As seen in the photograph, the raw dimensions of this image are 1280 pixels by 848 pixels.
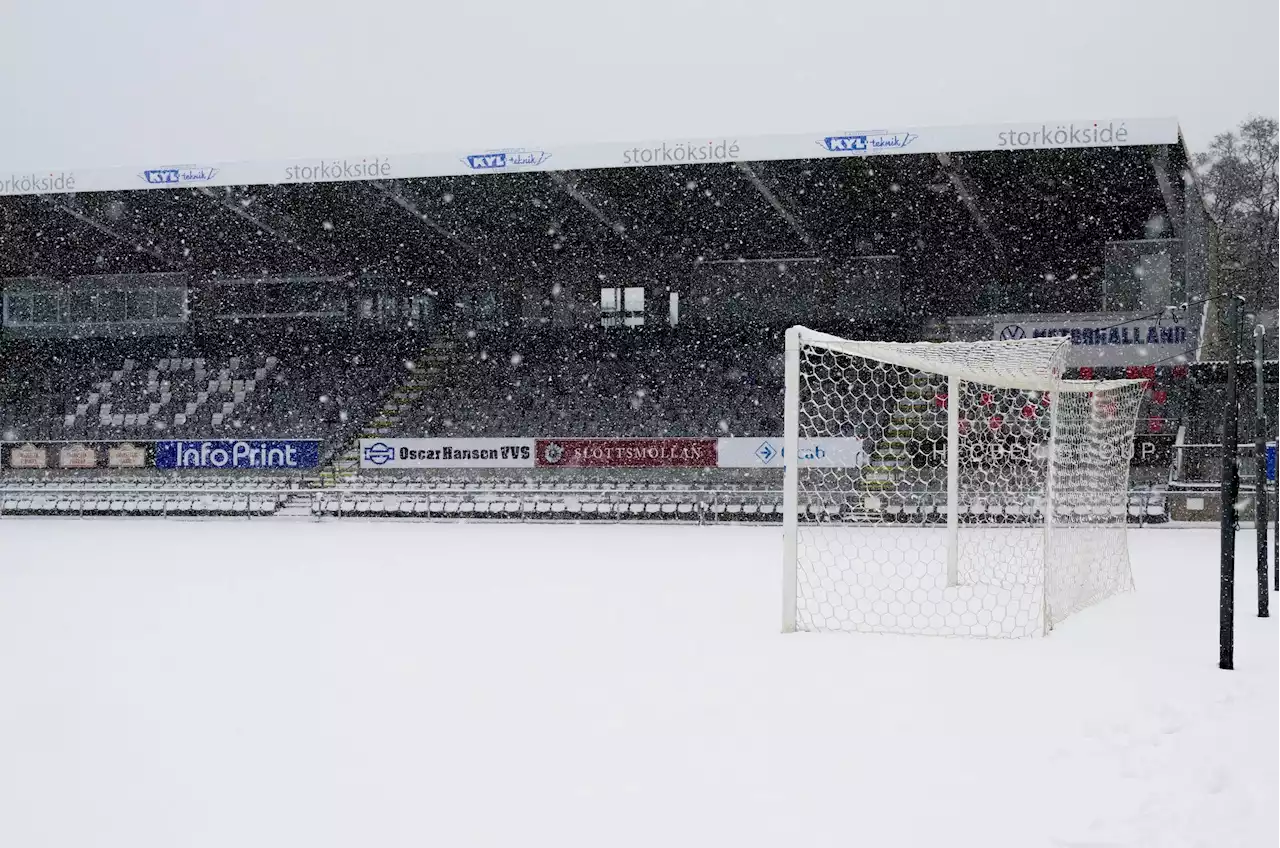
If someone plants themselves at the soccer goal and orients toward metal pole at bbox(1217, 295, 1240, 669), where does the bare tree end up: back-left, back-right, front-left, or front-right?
back-left

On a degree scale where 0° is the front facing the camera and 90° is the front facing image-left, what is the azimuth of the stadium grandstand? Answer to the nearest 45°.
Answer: approximately 0°

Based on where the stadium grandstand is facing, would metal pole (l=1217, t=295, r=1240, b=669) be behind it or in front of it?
in front

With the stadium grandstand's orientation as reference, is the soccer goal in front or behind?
in front
